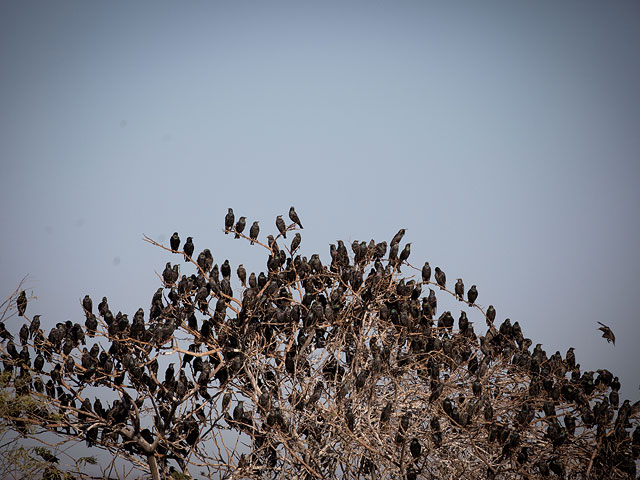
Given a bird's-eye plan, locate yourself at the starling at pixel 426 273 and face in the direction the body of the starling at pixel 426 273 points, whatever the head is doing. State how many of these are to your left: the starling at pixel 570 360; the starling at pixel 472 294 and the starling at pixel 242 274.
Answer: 2

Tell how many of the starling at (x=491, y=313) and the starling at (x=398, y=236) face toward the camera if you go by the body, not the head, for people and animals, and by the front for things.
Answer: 1

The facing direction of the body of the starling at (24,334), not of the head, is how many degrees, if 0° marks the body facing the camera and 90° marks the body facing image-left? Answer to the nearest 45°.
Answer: approximately 0°
